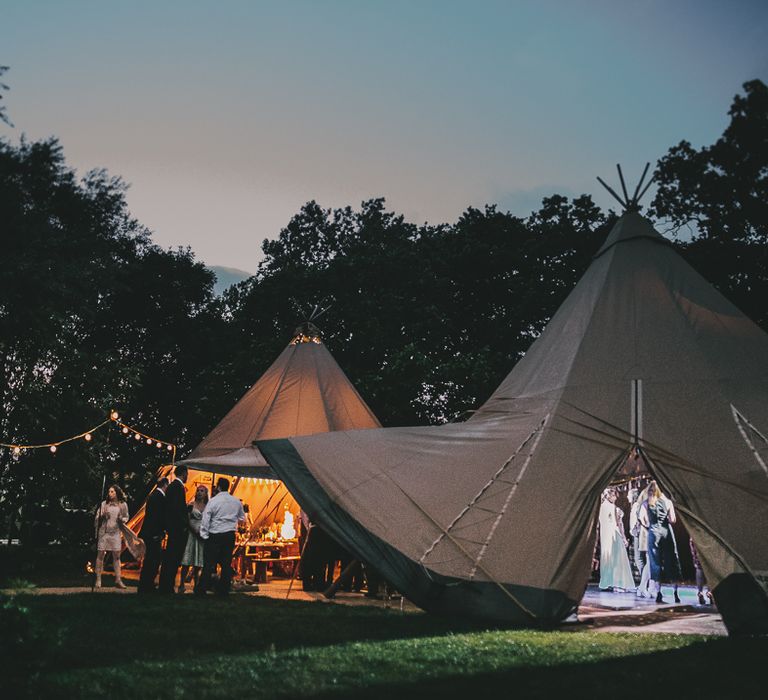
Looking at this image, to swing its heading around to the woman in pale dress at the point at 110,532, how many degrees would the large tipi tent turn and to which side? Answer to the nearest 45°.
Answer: approximately 135° to its right

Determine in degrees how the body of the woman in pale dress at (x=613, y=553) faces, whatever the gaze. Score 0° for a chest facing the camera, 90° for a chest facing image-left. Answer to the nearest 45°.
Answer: approximately 270°

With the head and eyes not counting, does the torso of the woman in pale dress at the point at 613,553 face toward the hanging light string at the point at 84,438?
no

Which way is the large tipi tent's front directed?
toward the camera

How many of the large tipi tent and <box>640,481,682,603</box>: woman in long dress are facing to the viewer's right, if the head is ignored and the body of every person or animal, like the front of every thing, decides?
0

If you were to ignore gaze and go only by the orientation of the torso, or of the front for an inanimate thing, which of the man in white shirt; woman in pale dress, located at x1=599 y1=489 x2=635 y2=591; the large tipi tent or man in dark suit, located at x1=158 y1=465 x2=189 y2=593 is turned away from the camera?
the man in white shirt

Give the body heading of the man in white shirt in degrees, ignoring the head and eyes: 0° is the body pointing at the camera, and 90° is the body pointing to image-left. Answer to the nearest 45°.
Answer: approximately 180°

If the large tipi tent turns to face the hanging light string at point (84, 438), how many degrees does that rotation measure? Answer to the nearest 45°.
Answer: approximately 135° to its right
